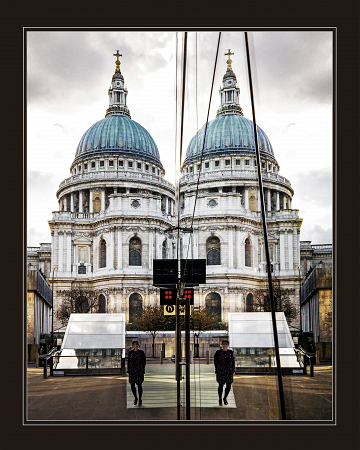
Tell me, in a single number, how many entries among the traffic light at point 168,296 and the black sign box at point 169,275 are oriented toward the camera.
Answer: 2

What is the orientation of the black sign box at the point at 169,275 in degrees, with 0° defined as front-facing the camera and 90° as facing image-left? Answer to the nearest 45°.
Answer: approximately 0°
